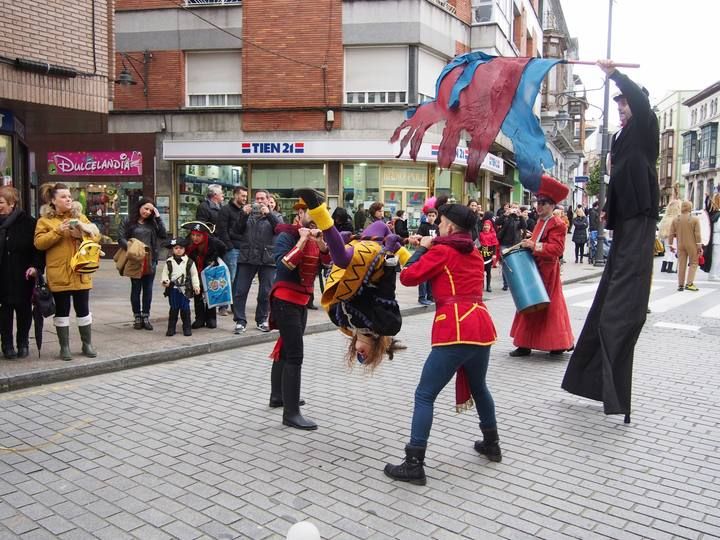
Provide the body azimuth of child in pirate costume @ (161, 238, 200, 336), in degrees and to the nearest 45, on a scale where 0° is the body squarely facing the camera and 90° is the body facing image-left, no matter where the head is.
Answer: approximately 0°

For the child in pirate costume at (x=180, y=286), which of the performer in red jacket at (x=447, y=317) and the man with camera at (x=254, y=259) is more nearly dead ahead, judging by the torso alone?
the performer in red jacket

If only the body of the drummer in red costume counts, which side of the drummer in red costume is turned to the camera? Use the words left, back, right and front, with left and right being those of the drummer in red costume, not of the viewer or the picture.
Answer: left

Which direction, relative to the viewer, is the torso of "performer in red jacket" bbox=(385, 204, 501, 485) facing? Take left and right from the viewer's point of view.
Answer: facing away from the viewer and to the left of the viewer

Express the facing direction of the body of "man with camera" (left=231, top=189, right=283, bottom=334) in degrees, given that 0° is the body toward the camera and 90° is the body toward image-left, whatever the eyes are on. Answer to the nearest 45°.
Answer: approximately 0°

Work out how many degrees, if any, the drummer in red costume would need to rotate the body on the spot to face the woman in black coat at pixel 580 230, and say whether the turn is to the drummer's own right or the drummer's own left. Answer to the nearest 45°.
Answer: approximately 90° to the drummer's own right

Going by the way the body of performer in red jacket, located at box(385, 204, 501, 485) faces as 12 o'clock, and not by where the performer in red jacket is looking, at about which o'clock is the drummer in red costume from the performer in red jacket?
The drummer in red costume is roughly at 2 o'clock from the performer in red jacket.

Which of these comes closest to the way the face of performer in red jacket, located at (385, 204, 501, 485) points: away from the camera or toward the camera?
away from the camera

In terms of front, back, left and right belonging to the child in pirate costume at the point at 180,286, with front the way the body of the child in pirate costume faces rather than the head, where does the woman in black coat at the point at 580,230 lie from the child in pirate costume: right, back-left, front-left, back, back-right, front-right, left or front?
back-left

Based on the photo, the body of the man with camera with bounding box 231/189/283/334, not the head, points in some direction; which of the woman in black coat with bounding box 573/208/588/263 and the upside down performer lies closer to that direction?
the upside down performer
